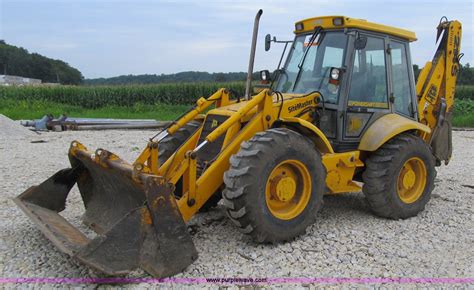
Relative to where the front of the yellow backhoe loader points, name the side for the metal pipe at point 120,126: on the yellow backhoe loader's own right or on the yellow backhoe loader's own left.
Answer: on the yellow backhoe loader's own right

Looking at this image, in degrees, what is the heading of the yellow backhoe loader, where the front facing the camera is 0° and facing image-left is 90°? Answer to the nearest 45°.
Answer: approximately 45°
